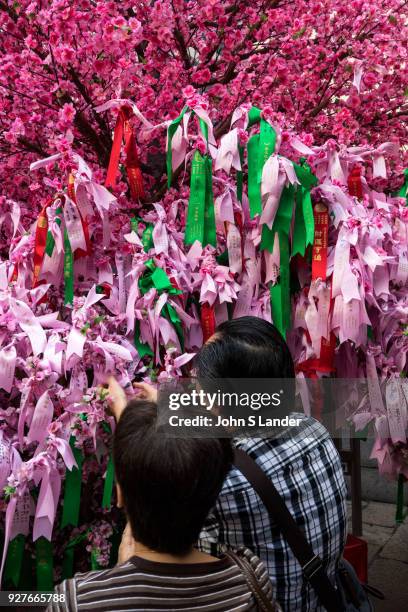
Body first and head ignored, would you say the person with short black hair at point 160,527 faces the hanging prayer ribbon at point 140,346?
yes

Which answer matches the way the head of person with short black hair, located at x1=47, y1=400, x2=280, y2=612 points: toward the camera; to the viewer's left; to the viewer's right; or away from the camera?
away from the camera

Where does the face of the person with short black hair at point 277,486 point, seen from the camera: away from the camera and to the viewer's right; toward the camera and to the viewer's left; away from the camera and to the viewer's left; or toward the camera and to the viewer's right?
away from the camera and to the viewer's left

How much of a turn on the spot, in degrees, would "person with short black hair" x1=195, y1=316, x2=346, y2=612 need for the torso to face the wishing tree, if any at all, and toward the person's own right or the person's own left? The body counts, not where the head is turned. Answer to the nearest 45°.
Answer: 0° — they already face it

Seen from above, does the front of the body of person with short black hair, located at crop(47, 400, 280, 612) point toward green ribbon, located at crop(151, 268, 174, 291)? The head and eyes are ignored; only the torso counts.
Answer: yes

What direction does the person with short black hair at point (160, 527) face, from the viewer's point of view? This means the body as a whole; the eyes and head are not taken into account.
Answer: away from the camera

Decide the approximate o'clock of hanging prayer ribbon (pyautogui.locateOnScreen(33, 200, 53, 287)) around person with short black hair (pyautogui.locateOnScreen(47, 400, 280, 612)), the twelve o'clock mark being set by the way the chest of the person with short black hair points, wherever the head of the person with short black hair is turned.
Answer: The hanging prayer ribbon is roughly at 11 o'clock from the person with short black hair.

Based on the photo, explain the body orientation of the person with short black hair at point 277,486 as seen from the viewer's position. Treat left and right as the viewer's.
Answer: facing away from the viewer and to the left of the viewer
